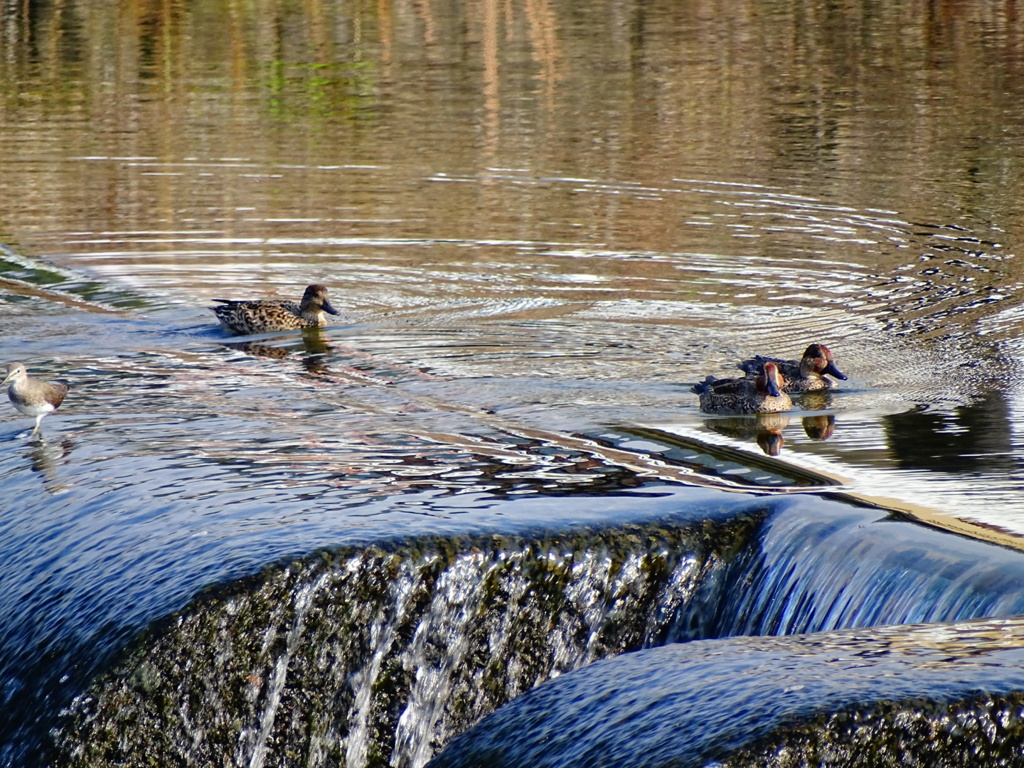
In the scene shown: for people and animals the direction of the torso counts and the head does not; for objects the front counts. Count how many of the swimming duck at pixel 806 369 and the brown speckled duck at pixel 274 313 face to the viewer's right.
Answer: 2

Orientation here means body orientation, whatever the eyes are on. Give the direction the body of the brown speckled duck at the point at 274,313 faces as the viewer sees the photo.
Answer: to the viewer's right

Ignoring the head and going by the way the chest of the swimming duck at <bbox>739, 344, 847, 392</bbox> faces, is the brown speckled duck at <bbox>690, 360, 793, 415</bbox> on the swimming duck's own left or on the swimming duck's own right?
on the swimming duck's own right

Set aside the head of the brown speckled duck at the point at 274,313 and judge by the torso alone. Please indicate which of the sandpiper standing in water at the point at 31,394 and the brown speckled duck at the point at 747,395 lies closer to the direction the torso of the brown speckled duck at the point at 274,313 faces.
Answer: the brown speckled duck

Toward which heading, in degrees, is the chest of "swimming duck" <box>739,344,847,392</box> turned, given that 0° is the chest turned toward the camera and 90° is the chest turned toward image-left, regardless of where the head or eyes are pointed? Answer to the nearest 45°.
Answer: approximately 270°

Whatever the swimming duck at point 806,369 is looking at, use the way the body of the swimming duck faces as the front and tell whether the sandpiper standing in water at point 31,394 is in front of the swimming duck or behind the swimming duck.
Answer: behind

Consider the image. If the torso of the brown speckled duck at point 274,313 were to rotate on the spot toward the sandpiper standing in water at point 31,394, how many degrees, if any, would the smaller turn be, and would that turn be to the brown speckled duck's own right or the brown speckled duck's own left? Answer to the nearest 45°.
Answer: approximately 90° to the brown speckled duck's own right
